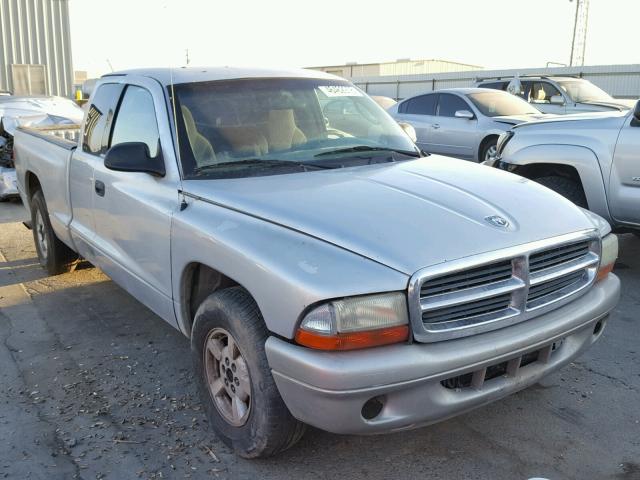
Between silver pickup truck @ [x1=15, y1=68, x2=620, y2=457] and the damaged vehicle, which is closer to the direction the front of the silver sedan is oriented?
the silver pickup truck

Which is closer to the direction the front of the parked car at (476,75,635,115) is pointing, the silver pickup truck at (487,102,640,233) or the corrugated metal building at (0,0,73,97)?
the silver pickup truck

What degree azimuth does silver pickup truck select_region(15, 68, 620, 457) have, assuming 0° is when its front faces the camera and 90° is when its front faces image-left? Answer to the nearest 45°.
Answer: approximately 315°

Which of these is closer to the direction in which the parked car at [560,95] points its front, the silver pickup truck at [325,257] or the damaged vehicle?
the silver pickup truck

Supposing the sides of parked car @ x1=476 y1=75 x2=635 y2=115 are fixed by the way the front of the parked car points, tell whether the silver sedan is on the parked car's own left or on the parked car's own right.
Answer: on the parked car's own right

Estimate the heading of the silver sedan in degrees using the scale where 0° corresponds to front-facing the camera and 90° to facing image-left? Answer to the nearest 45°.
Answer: approximately 315°

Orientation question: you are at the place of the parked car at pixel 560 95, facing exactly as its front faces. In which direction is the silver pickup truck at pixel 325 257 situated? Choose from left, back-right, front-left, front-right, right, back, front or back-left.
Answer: front-right
